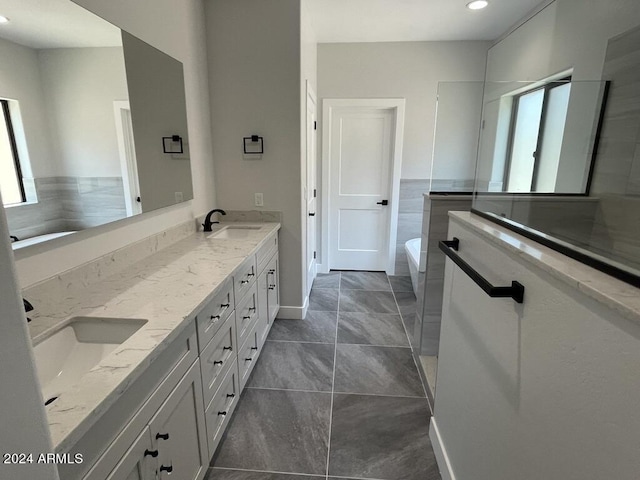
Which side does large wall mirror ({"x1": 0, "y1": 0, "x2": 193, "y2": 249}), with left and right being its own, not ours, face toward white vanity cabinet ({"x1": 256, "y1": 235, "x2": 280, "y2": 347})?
left

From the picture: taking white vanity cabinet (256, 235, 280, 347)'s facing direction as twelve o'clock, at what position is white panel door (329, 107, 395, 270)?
The white panel door is roughly at 10 o'clock from the white vanity cabinet.

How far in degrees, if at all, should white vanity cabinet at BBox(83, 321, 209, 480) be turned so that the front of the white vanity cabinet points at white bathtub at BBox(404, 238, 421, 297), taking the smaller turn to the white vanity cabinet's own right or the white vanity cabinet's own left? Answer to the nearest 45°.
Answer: approximately 90° to the white vanity cabinet's own left

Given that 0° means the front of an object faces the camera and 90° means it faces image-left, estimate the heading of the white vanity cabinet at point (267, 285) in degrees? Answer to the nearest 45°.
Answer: approximately 270°

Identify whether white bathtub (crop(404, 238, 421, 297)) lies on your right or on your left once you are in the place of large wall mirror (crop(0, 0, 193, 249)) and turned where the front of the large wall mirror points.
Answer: on your left
